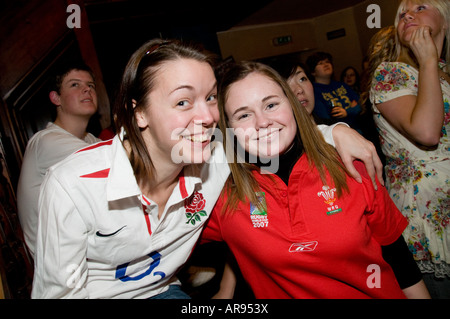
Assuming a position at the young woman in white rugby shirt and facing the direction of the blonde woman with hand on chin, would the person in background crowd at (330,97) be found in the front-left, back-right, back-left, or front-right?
front-left

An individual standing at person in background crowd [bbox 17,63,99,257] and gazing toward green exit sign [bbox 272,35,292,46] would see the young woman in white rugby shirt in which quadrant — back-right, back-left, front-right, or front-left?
back-right

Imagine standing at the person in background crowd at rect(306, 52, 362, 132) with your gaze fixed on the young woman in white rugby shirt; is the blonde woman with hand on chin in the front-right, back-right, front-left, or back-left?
front-left

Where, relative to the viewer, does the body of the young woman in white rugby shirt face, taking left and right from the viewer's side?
facing the viewer and to the right of the viewer

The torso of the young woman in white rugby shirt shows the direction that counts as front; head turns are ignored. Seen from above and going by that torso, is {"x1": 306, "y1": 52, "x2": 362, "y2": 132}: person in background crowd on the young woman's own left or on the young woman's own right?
on the young woman's own left

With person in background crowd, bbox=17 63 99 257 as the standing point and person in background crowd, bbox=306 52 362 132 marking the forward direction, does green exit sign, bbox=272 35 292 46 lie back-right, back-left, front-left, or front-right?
front-left

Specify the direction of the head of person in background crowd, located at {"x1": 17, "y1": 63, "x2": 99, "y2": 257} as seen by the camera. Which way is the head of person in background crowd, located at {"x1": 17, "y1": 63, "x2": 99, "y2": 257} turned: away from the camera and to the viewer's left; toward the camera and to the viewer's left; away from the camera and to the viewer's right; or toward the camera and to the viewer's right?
toward the camera and to the viewer's right

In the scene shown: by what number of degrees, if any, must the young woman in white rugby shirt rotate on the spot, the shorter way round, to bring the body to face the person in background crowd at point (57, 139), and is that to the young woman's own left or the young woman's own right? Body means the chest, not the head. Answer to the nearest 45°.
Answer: approximately 180°
